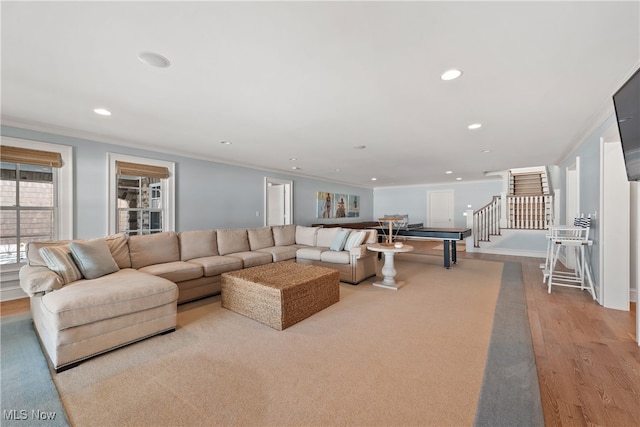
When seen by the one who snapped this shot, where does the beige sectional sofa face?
facing the viewer and to the right of the viewer

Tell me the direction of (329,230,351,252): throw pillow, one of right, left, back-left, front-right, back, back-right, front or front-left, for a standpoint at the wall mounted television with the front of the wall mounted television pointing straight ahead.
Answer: front

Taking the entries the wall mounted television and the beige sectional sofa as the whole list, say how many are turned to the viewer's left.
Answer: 1

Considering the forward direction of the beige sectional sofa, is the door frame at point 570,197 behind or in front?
in front

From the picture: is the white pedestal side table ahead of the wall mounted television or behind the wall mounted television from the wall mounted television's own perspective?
ahead

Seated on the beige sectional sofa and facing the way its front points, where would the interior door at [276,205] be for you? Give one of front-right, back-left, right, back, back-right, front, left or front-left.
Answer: left

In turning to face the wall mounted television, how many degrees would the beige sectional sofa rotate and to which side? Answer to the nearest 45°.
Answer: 0° — it already faces it

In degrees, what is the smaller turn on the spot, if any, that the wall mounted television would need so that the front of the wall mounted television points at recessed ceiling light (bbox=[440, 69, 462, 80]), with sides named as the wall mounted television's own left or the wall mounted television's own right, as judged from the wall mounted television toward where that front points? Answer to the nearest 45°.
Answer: approximately 45° to the wall mounted television's own left

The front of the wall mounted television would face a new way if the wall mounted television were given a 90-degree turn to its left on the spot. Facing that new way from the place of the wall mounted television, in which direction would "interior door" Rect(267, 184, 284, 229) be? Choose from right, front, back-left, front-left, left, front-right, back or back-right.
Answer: right

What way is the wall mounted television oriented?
to the viewer's left

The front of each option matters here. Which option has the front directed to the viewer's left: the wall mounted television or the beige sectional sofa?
the wall mounted television

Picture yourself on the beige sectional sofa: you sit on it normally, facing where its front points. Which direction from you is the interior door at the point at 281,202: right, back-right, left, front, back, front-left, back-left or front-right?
left

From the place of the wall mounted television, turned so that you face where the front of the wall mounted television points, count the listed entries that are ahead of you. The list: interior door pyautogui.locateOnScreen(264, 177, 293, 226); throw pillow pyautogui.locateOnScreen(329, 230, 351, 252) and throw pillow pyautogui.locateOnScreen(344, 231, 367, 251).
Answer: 3
